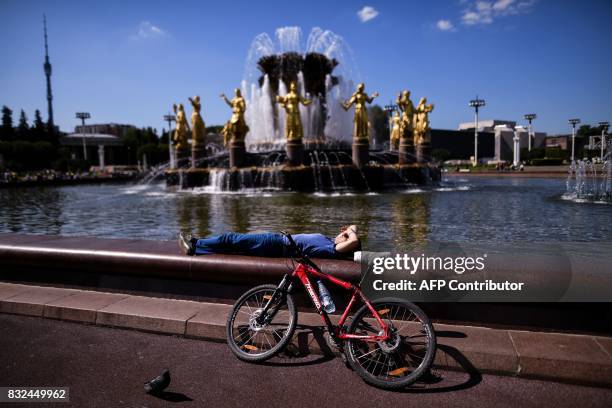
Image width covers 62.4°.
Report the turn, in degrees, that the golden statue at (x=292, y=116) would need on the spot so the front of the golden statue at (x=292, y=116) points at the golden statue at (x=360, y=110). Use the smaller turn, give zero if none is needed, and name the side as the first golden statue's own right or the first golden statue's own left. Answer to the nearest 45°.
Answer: approximately 90° to the first golden statue's own left

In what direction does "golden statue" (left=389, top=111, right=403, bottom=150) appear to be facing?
to the viewer's right

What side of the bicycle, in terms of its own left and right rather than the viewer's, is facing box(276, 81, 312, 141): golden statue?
right

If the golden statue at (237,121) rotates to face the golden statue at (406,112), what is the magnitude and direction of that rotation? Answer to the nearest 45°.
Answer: approximately 135° to its left

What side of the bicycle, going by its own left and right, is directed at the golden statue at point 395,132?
right

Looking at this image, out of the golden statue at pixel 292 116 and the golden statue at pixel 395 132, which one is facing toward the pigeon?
the golden statue at pixel 292 116

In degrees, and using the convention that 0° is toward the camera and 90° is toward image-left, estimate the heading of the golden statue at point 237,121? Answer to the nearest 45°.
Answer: approximately 45°

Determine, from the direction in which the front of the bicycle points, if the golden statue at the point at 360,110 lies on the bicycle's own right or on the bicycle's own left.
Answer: on the bicycle's own right

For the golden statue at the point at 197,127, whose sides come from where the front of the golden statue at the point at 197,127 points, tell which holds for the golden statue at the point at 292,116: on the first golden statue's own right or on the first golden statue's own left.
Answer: on the first golden statue's own left

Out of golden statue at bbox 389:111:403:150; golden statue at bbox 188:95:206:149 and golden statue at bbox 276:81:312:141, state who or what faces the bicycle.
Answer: golden statue at bbox 276:81:312:141

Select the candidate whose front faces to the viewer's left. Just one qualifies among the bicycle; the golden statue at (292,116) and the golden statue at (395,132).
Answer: the bicycle

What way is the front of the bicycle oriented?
to the viewer's left
